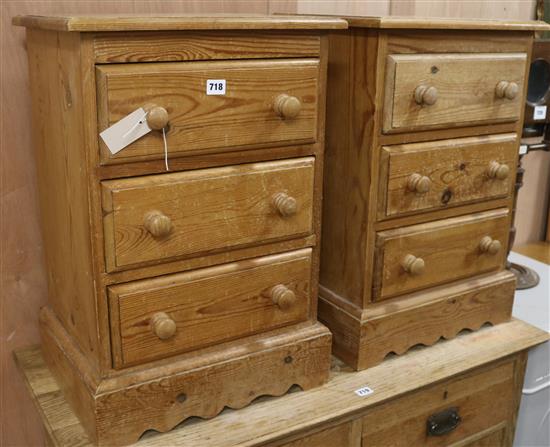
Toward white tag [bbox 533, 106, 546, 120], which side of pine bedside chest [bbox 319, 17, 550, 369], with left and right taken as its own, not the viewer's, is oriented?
left

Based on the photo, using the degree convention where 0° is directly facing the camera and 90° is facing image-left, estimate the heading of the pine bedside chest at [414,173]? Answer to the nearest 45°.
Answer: approximately 315°

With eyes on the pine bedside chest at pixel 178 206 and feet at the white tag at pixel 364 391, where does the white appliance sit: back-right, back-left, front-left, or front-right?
back-right
